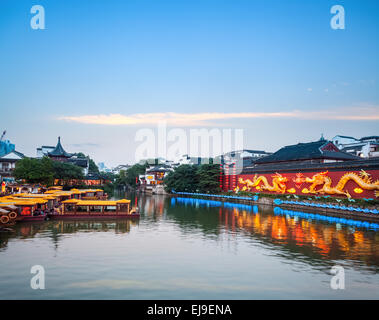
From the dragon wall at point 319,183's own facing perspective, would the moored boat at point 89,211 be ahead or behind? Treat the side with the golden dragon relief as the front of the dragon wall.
ahead

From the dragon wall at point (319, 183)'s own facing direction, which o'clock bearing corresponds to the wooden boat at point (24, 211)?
The wooden boat is roughly at 12 o'clock from the dragon wall.

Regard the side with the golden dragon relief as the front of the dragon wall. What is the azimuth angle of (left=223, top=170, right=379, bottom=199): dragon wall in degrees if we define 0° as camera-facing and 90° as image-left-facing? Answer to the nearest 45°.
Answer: approximately 45°

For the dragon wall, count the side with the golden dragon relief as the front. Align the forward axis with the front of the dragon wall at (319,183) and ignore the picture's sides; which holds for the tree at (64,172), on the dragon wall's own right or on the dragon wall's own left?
on the dragon wall's own right

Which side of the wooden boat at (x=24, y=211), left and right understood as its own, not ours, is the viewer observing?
right
